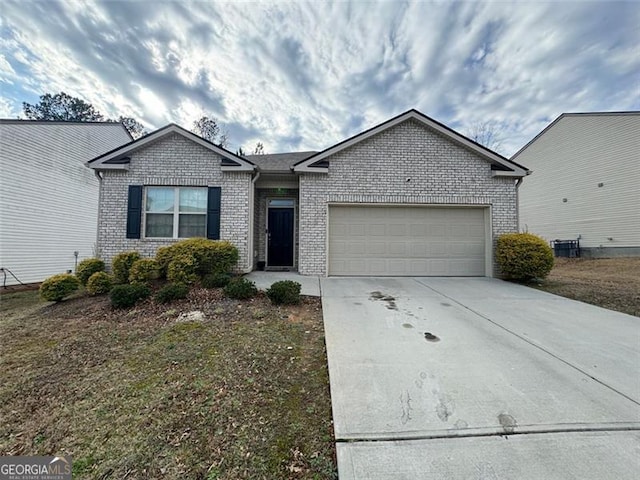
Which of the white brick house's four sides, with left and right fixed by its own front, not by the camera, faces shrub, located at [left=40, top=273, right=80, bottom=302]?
right

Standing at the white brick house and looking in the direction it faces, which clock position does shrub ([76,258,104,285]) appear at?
The shrub is roughly at 3 o'clock from the white brick house.

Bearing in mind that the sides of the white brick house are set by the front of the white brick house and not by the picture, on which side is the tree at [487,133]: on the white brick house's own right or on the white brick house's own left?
on the white brick house's own left

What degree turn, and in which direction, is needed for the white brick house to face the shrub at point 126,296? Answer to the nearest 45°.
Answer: approximately 45° to its right

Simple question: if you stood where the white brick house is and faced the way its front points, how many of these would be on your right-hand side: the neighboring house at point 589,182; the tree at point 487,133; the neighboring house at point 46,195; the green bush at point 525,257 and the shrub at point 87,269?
2

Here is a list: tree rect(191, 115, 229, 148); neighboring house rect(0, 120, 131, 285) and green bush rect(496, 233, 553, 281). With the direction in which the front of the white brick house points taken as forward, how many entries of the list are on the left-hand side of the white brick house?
1

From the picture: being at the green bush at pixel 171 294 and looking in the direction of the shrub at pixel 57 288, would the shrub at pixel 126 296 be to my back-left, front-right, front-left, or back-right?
front-left

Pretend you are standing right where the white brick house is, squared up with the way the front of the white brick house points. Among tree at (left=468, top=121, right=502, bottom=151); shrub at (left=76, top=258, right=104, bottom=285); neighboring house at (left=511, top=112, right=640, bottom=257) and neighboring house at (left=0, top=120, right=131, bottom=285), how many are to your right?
2

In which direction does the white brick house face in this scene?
toward the camera

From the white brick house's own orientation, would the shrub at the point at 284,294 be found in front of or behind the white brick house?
in front

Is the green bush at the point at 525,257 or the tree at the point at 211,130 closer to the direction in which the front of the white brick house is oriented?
the green bush

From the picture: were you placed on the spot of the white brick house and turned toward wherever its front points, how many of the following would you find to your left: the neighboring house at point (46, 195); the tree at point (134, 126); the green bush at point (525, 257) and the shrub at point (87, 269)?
1

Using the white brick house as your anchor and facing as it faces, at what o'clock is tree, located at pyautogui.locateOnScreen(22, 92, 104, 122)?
The tree is roughly at 4 o'clock from the white brick house.

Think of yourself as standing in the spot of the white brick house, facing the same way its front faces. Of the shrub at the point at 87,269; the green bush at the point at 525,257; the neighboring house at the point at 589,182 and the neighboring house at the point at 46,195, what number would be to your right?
2

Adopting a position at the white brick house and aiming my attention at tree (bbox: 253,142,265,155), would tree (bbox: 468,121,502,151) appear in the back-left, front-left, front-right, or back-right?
front-right
